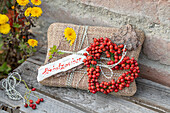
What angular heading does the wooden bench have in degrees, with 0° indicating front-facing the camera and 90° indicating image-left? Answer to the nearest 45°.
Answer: approximately 45°
